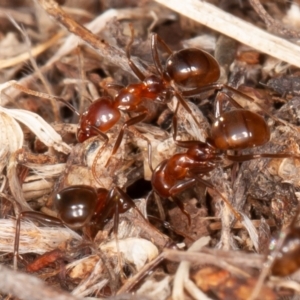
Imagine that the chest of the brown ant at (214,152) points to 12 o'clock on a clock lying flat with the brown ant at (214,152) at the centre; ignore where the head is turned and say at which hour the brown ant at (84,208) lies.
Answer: the brown ant at (84,208) is roughly at 1 o'clock from the brown ant at (214,152).

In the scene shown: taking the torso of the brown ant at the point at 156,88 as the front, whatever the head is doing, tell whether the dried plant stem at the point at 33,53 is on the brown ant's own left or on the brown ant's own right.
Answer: on the brown ant's own right

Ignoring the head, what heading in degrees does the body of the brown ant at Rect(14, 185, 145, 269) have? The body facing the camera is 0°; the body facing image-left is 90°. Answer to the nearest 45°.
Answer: approximately 270°

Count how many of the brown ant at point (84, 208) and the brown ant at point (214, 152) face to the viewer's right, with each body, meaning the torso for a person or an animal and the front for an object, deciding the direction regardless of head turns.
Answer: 1

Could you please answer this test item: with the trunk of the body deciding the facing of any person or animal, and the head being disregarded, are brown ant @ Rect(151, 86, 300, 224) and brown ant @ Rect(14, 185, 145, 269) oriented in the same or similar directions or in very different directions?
very different directions

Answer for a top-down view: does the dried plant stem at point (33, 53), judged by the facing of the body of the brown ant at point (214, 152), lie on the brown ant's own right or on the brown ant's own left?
on the brown ant's own right
